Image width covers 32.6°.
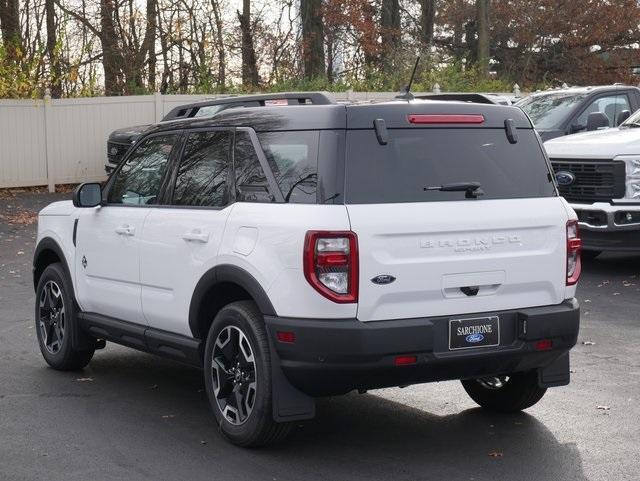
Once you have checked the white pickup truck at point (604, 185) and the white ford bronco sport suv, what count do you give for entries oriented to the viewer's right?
0

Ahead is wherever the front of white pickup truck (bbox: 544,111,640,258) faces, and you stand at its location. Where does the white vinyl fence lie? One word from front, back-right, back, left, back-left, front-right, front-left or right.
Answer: right

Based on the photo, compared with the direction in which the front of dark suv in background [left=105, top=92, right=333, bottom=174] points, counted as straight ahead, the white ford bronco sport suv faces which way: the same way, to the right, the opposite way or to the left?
to the right

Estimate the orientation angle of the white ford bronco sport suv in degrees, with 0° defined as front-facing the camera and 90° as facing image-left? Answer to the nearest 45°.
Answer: approximately 135°

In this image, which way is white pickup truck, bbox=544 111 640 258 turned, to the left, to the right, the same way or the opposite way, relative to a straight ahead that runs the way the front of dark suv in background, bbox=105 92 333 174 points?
the same way

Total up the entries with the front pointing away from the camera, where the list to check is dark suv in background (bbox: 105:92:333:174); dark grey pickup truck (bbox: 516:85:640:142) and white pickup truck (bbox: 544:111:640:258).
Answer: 0

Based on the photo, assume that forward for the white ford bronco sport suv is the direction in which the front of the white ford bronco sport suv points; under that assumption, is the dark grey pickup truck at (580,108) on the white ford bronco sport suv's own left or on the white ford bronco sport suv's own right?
on the white ford bronco sport suv's own right

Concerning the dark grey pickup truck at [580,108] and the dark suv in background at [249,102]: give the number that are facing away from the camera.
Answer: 0

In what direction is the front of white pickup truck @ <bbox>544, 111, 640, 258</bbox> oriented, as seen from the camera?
facing the viewer and to the left of the viewer

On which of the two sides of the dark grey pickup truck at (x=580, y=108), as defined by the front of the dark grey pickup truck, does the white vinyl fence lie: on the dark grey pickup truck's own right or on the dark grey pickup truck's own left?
on the dark grey pickup truck's own right

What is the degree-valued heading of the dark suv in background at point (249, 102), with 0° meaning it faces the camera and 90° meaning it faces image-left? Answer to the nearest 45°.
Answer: approximately 45°

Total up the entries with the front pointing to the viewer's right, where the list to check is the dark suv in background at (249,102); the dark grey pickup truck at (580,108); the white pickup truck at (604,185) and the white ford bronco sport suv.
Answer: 0

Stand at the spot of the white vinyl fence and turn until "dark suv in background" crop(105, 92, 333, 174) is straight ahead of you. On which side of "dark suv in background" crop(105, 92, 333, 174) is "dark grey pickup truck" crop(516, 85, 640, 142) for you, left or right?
left
